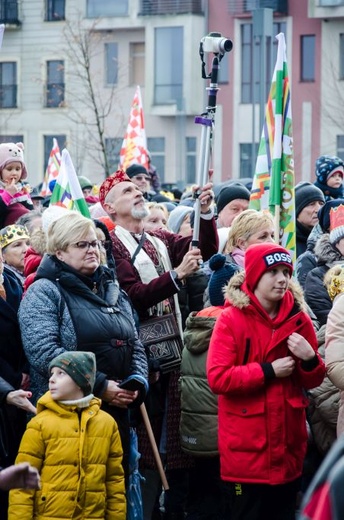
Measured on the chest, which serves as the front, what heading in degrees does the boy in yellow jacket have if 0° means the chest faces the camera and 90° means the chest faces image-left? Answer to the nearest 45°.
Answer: approximately 0°

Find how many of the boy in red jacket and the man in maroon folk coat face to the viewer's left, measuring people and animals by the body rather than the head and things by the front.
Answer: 0

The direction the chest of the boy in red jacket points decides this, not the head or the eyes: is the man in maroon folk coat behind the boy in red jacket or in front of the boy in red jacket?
behind

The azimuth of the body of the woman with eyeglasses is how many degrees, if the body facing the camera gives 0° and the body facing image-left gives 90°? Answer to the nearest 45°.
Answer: approximately 315°

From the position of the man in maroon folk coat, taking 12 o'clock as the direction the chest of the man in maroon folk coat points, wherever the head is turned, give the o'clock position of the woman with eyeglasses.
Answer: The woman with eyeglasses is roughly at 2 o'clock from the man in maroon folk coat.

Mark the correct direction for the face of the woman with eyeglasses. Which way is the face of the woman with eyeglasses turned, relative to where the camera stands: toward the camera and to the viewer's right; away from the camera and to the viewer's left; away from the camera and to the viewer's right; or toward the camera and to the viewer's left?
toward the camera and to the viewer's right

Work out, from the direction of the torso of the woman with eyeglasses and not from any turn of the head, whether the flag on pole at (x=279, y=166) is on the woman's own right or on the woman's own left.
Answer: on the woman's own left

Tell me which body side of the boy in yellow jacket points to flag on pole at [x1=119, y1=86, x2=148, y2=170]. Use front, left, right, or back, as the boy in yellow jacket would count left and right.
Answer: back
